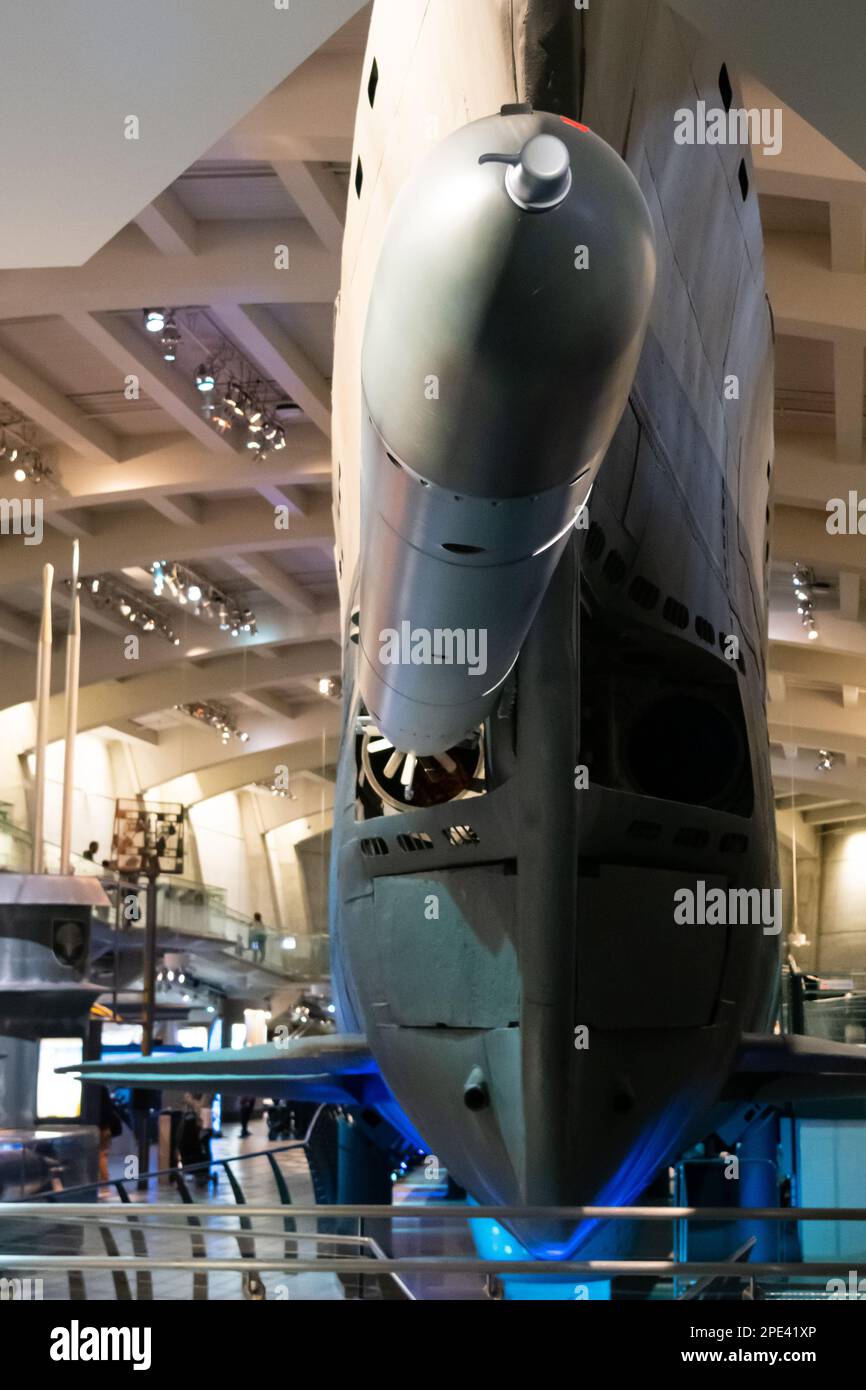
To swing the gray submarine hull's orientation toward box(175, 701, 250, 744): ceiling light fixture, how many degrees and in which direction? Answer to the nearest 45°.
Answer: approximately 180°

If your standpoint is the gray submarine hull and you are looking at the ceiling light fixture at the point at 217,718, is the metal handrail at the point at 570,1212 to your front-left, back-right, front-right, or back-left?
back-left

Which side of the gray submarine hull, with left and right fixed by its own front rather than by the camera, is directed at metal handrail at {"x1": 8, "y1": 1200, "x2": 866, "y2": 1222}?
front

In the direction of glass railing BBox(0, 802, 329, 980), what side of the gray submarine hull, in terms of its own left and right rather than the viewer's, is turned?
back

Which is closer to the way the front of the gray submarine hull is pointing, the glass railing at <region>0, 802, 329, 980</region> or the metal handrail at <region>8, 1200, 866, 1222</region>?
the metal handrail

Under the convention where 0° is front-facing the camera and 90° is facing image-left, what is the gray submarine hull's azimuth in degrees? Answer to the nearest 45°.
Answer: approximately 0°

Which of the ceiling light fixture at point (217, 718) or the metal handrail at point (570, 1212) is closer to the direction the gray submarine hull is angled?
the metal handrail
